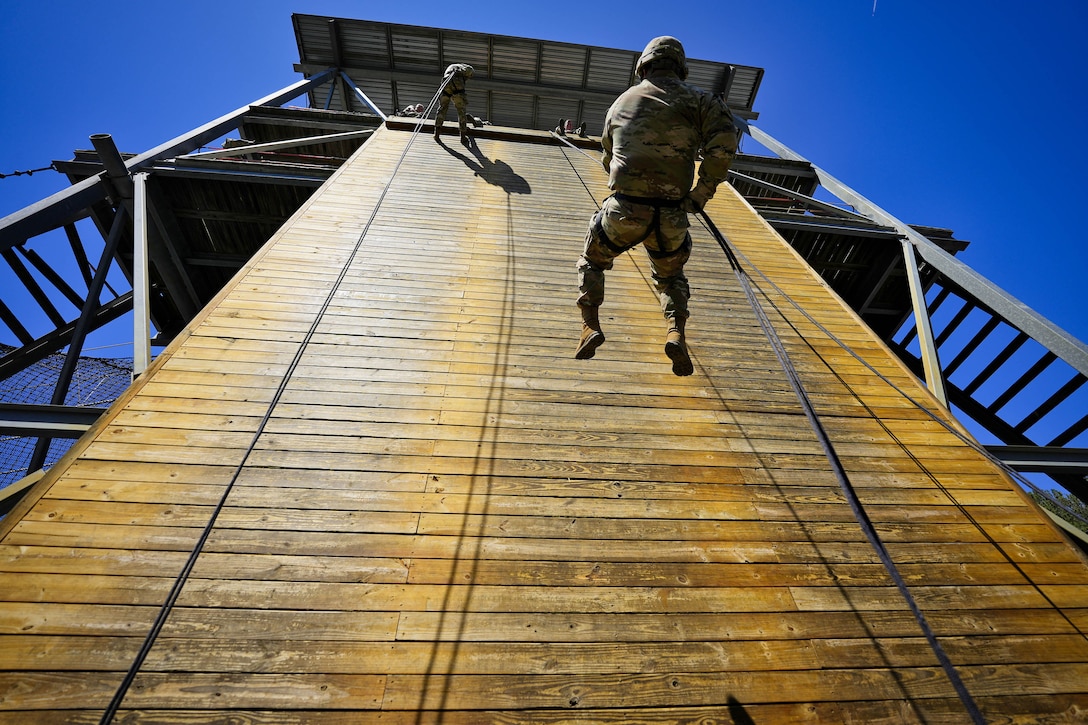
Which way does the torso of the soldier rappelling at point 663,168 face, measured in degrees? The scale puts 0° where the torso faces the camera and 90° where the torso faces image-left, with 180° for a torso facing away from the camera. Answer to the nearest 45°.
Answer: approximately 180°

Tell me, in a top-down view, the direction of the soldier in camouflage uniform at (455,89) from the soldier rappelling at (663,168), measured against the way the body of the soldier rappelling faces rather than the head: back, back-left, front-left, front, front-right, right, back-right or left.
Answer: front-left

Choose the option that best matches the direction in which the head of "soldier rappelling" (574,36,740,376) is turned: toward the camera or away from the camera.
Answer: away from the camera
